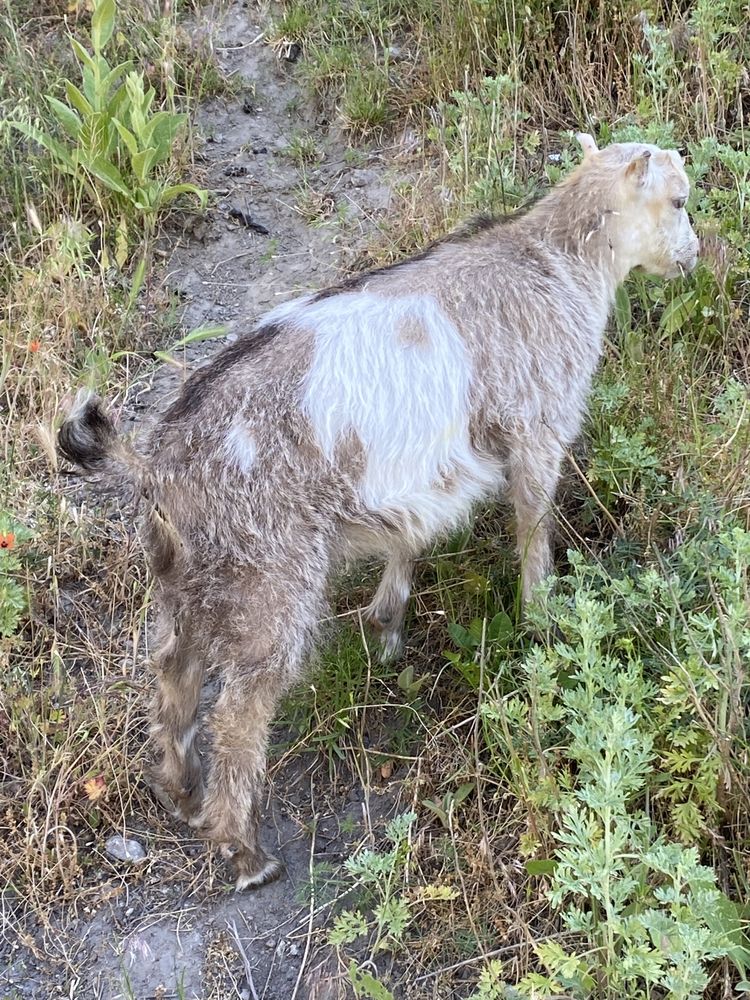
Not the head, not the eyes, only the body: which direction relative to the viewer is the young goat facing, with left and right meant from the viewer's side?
facing away from the viewer and to the right of the viewer

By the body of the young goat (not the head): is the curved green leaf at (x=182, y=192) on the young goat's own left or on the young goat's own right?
on the young goat's own left

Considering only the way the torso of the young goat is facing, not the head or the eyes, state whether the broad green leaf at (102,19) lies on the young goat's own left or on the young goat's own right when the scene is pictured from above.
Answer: on the young goat's own left

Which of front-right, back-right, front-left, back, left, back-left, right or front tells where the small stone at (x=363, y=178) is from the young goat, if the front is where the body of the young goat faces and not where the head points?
front-left

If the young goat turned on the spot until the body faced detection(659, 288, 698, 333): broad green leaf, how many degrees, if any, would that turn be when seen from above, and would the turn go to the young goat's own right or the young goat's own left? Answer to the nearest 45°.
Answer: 0° — it already faces it

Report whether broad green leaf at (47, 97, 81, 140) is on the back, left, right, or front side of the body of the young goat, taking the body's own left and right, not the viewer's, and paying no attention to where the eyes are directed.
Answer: left

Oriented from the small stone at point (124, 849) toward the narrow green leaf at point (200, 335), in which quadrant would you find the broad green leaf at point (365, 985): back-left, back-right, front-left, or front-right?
back-right
